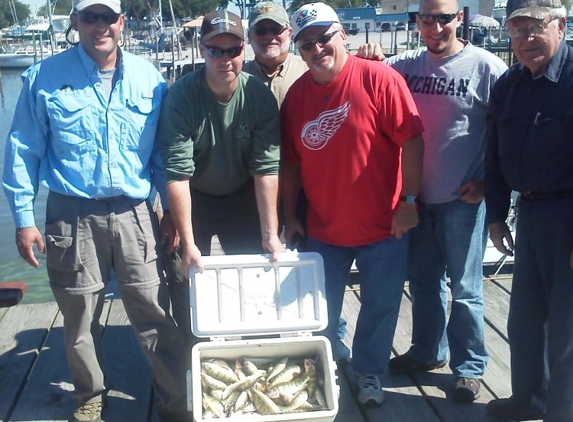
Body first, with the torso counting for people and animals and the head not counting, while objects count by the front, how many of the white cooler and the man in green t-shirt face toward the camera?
2

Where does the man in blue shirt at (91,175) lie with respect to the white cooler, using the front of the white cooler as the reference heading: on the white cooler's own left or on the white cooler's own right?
on the white cooler's own right

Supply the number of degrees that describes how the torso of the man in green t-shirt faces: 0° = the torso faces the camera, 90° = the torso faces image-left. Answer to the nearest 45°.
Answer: approximately 0°
